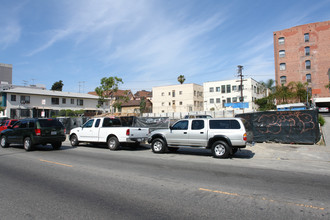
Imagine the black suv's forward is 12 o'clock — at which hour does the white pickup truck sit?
The white pickup truck is roughly at 5 o'clock from the black suv.

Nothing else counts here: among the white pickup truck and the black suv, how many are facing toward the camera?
0

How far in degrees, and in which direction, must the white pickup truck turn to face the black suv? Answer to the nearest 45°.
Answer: approximately 45° to its left

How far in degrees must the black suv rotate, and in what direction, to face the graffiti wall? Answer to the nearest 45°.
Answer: approximately 135° to its right

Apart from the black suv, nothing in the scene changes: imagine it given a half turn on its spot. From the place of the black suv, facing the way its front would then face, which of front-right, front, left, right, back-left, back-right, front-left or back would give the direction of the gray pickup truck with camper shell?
front

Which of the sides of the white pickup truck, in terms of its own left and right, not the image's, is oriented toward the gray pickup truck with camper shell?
back

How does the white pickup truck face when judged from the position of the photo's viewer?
facing away from the viewer and to the left of the viewer

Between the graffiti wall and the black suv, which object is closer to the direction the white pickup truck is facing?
the black suv

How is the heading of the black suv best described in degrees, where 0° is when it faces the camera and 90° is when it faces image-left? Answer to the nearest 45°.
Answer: approximately 135°
